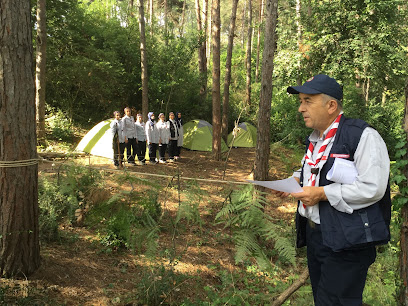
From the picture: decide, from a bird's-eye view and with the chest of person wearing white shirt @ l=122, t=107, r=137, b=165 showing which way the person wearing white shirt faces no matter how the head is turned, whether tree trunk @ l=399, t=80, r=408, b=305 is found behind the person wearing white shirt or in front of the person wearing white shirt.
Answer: in front

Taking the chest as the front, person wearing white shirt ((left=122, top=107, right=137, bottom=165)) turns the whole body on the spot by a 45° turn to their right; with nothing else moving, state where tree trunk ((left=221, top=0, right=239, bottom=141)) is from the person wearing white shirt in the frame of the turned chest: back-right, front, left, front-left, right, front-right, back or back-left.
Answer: back

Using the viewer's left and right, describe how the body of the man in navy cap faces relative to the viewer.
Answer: facing the viewer and to the left of the viewer

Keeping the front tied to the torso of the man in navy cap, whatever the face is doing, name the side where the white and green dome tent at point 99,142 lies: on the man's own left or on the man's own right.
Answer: on the man's own right

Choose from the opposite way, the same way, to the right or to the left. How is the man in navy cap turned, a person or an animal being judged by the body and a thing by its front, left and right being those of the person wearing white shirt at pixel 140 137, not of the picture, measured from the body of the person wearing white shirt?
to the right

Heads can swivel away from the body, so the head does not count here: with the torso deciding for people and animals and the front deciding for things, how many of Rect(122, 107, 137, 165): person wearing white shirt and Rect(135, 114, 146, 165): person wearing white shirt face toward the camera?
2

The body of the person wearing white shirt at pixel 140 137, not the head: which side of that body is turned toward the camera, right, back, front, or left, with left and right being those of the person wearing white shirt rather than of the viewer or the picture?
front

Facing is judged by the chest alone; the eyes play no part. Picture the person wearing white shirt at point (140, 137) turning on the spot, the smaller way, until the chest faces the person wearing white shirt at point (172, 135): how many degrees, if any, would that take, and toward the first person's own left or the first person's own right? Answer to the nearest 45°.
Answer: approximately 135° to the first person's own left

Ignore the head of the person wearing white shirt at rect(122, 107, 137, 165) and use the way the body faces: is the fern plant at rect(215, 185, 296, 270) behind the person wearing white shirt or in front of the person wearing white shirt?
in front

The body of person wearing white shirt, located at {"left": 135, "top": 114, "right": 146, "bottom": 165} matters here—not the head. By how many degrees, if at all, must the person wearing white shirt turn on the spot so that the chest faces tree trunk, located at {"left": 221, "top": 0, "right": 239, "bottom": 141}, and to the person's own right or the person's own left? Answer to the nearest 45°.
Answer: approximately 135° to the person's own left
